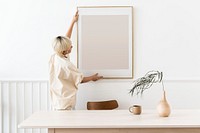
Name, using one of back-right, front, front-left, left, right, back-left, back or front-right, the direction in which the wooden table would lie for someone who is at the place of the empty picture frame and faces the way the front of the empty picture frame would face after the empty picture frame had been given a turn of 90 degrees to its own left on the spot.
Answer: right

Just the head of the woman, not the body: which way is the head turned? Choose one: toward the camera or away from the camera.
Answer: away from the camera

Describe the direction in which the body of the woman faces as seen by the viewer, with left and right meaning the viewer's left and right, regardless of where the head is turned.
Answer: facing away from the viewer and to the right of the viewer

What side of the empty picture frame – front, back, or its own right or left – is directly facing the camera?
front
